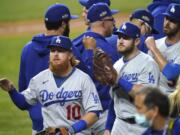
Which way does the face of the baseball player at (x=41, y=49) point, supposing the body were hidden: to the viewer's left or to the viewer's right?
to the viewer's right

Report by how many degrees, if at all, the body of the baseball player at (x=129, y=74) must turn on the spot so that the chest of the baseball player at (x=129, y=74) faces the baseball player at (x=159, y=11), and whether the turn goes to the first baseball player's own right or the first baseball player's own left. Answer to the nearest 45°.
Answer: approximately 135° to the first baseball player's own right

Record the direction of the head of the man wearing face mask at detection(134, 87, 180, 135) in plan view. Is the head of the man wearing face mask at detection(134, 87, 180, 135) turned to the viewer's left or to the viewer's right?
to the viewer's left
